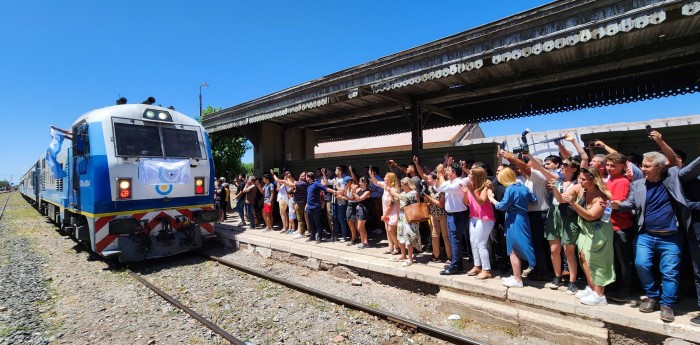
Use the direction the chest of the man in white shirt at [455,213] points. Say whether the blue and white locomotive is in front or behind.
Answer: in front

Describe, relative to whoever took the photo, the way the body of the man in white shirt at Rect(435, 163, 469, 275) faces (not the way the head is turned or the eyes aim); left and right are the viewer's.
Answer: facing to the left of the viewer

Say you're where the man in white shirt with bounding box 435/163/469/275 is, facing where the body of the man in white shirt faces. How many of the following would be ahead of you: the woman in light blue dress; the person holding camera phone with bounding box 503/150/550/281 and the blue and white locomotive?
1

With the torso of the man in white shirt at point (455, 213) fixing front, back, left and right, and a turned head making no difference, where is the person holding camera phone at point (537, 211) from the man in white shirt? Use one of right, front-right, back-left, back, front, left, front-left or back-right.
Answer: back

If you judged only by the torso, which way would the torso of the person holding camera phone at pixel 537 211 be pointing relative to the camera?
to the viewer's left

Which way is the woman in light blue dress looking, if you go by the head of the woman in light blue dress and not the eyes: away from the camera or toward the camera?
away from the camera

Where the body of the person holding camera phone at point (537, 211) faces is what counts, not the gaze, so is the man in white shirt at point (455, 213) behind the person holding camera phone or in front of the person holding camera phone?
in front

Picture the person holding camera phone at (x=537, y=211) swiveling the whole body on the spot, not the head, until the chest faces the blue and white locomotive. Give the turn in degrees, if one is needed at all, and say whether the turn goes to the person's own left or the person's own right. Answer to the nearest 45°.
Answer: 0° — they already face it

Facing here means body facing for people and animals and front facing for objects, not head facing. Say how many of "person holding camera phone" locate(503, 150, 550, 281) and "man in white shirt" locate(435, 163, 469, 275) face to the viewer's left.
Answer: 2
